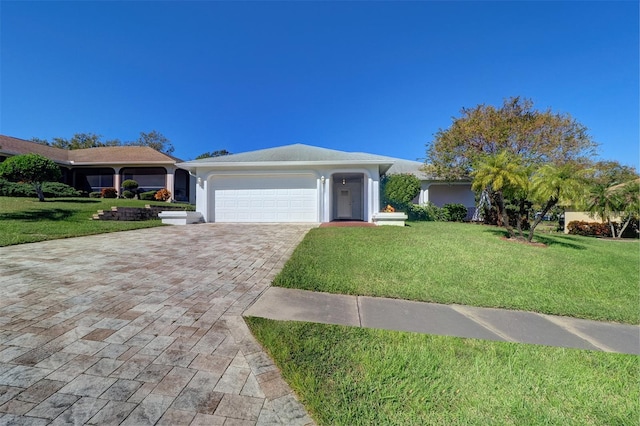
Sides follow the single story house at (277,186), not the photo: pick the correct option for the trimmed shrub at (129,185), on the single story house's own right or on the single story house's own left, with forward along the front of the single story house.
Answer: on the single story house's own right

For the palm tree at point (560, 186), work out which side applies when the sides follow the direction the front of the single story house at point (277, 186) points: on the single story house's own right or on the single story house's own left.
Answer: on the single story house's own left

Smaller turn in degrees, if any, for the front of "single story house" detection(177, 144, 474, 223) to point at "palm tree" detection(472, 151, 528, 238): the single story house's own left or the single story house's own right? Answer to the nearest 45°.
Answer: approximately 45° to the single story house's own left

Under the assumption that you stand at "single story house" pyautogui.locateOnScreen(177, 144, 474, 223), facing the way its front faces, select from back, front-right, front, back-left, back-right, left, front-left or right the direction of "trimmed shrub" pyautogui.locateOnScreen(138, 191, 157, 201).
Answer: back-right

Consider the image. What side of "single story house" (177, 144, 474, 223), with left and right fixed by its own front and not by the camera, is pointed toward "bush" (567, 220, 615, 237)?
left

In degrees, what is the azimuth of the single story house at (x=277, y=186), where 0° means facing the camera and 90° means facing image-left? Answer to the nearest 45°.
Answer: approximately 0°

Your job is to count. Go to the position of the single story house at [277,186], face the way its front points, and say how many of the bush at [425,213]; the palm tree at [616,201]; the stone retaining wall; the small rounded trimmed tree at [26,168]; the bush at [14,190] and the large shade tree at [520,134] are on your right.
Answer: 3

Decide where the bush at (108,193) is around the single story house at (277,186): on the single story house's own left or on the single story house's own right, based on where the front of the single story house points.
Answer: on the single story house's own right

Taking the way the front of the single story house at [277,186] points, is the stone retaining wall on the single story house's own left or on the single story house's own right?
on the single story house's own right

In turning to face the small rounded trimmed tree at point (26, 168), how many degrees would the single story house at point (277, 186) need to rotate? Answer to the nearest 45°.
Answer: approximately 90° to its right
